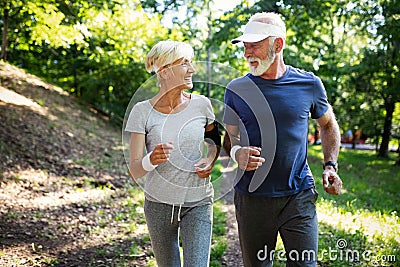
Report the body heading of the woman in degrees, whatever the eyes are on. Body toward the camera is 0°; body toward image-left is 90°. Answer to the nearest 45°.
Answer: approximately 0°

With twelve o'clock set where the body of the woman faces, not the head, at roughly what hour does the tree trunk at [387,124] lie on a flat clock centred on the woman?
The tree trunk is roughly at 7 o'clock from the woman.
